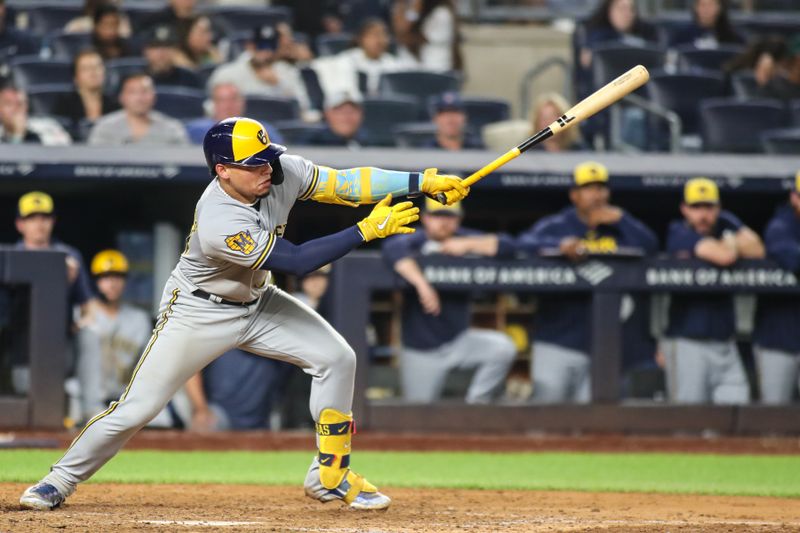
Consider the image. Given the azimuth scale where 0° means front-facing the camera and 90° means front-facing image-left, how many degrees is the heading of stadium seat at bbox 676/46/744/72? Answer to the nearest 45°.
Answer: approximately 0°

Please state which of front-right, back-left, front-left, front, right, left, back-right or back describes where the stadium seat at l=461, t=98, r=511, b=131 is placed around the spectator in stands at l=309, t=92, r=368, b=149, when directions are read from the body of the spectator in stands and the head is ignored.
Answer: back-left

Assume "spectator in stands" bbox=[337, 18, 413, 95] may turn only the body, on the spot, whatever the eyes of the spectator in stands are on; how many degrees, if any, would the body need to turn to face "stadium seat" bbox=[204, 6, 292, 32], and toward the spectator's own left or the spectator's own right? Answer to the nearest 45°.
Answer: approximately 135° to the spectator's own right
